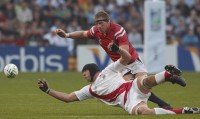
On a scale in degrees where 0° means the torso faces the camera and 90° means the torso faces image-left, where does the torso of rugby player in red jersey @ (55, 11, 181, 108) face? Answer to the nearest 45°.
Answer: approximately 45°

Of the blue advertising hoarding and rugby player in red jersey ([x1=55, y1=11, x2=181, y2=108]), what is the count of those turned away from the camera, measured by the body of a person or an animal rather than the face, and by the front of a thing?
0

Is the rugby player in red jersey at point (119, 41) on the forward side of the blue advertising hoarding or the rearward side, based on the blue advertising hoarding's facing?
on the forward side

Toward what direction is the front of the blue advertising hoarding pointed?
toward the camera

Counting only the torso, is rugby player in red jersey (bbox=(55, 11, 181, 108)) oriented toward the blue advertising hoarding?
no
